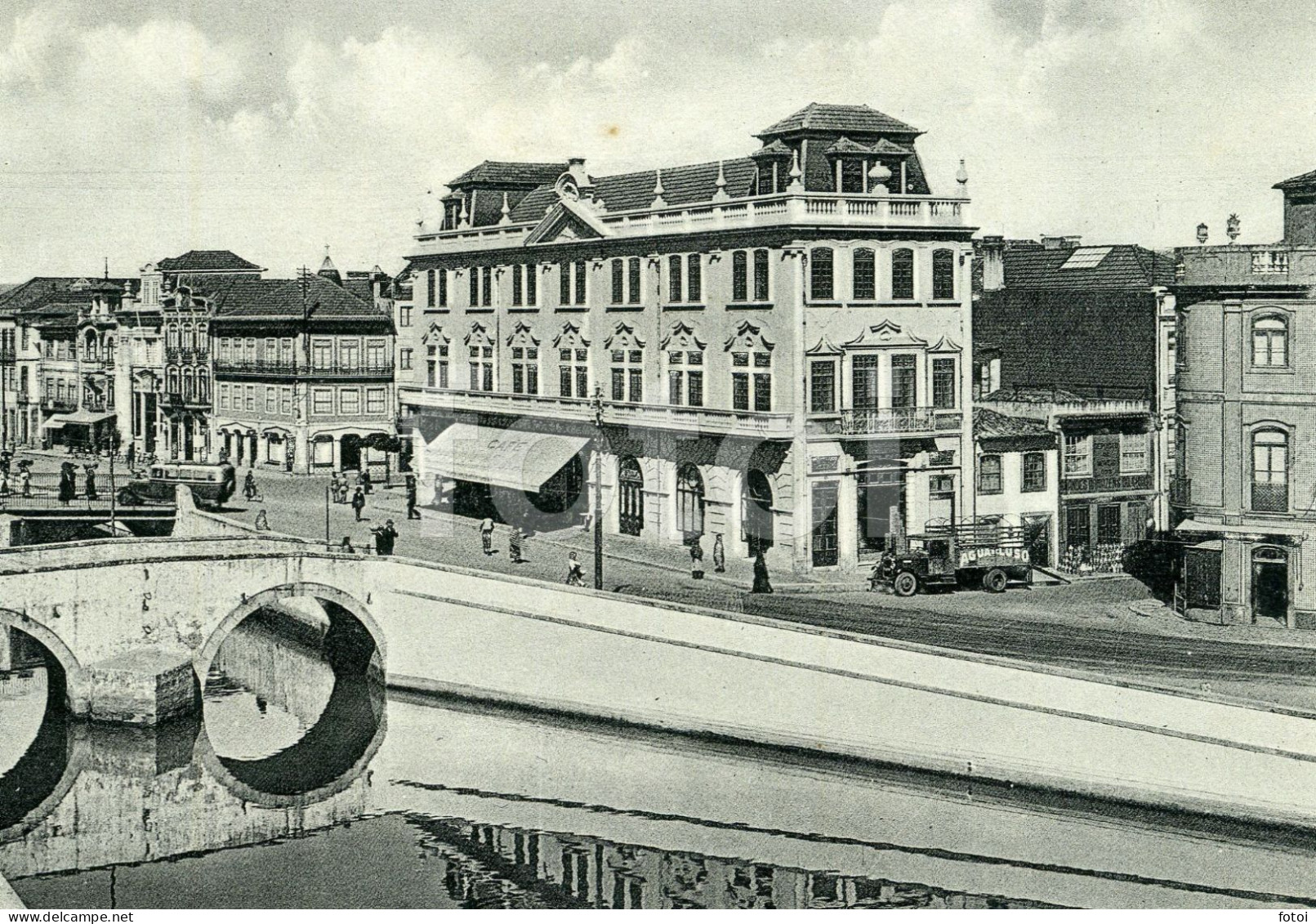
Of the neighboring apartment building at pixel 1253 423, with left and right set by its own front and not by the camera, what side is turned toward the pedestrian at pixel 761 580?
right

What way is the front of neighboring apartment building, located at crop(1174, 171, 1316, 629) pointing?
toward the camera

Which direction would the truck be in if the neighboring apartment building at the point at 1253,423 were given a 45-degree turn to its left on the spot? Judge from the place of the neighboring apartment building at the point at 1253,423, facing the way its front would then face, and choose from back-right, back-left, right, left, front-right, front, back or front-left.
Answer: back-right
